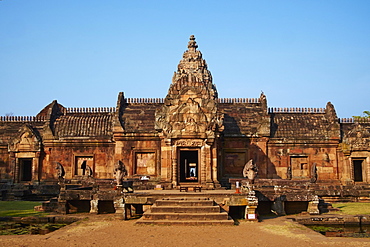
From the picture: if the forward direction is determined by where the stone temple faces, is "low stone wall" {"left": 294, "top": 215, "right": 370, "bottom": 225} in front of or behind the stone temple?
in front

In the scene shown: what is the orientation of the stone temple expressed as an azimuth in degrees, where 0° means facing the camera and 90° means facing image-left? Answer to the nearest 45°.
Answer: approximately 0°
